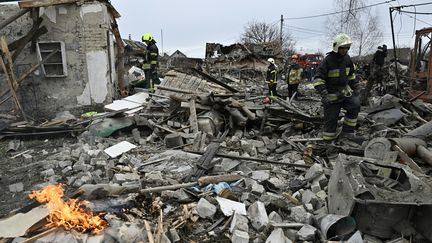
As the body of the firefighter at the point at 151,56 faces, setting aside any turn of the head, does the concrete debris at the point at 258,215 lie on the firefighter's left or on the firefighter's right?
on the firefighter's left

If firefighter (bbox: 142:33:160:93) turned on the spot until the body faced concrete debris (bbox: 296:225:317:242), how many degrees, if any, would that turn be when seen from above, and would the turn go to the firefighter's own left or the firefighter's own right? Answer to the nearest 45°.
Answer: approximately 90° to the firefighter's own left

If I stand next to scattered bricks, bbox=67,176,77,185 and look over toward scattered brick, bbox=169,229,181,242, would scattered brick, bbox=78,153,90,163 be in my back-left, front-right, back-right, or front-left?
back-left

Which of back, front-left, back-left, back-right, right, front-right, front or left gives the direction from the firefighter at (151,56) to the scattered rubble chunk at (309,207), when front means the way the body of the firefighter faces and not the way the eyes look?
left

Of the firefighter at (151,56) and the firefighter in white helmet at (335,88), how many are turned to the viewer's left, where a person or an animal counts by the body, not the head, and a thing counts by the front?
1
